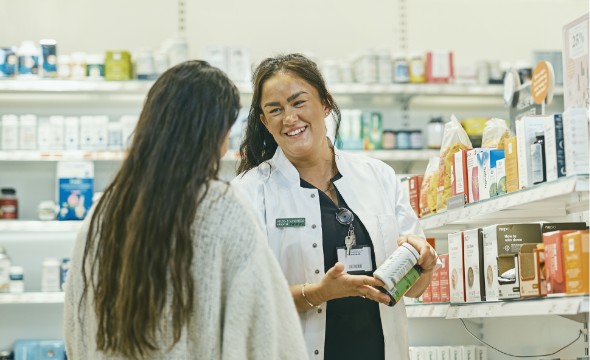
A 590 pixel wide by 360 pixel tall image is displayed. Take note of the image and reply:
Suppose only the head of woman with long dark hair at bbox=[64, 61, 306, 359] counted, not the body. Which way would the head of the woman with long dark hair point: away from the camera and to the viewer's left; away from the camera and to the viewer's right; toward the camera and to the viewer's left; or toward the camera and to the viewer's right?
away from the camera and to the viewer's right

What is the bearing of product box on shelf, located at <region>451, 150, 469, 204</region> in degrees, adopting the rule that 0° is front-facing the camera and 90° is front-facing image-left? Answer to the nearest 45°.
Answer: approximately 45°

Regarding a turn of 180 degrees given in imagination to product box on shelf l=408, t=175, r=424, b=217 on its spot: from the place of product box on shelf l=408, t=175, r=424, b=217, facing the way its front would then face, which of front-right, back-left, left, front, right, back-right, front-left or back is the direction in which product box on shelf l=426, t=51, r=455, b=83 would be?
front-left

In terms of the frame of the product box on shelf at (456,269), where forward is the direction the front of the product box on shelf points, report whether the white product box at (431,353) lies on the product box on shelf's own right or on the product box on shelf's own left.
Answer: on the product box on shelf's own right

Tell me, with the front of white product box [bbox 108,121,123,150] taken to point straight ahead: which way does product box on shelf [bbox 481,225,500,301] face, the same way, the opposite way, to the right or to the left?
to the right

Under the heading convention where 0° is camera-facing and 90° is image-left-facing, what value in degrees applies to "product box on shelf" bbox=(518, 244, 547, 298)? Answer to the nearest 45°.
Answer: approximately 45°

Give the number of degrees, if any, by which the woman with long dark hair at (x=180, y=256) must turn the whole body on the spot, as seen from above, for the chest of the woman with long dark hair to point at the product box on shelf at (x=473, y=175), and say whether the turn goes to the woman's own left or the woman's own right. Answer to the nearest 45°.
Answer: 0° — they already face it
